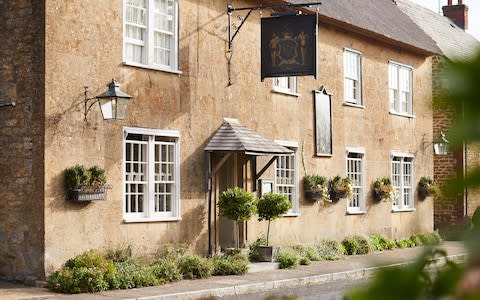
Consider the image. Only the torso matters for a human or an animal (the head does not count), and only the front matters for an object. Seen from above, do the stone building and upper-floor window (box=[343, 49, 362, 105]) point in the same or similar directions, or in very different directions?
same or similar directions

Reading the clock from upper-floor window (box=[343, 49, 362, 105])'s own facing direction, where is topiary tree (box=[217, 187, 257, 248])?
The topiary tree is roughly at 2 o'clock from the upper-floor window.

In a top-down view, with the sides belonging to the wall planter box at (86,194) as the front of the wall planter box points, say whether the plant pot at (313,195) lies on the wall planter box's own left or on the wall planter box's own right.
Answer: on the wall planter box's own left

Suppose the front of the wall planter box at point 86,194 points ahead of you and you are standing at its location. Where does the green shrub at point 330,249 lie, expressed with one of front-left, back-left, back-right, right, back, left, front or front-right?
left

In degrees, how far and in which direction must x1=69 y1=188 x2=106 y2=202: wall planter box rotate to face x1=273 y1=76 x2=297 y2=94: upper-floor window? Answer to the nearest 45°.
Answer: approximately 90° to its left

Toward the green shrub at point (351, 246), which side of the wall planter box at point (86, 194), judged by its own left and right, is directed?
left

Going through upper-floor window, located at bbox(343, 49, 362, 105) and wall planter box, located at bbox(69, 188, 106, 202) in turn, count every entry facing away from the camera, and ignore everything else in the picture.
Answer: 0

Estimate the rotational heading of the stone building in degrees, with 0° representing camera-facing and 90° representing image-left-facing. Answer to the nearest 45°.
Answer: approximately 315°

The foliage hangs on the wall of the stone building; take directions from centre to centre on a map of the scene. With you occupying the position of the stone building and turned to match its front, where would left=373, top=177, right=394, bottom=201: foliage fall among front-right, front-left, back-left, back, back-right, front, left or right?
left

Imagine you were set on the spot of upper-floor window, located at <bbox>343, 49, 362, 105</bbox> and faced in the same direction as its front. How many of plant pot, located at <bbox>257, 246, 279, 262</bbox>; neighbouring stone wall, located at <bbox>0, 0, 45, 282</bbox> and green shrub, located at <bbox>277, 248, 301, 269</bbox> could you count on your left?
0

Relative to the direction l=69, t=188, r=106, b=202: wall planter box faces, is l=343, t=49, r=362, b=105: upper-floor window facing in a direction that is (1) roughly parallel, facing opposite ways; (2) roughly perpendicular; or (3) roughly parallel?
roughly parallel

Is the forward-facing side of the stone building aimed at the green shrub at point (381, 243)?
no

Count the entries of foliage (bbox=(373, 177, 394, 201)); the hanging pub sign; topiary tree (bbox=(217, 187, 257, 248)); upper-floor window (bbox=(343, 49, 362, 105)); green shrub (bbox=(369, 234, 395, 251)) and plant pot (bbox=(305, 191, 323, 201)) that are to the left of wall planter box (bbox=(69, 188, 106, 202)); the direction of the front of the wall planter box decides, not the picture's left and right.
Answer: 6

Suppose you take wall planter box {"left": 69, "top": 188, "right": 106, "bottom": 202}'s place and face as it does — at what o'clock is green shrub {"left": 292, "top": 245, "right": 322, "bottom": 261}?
The green shrub is roughly at 9 o'clock from the wall planter box.
